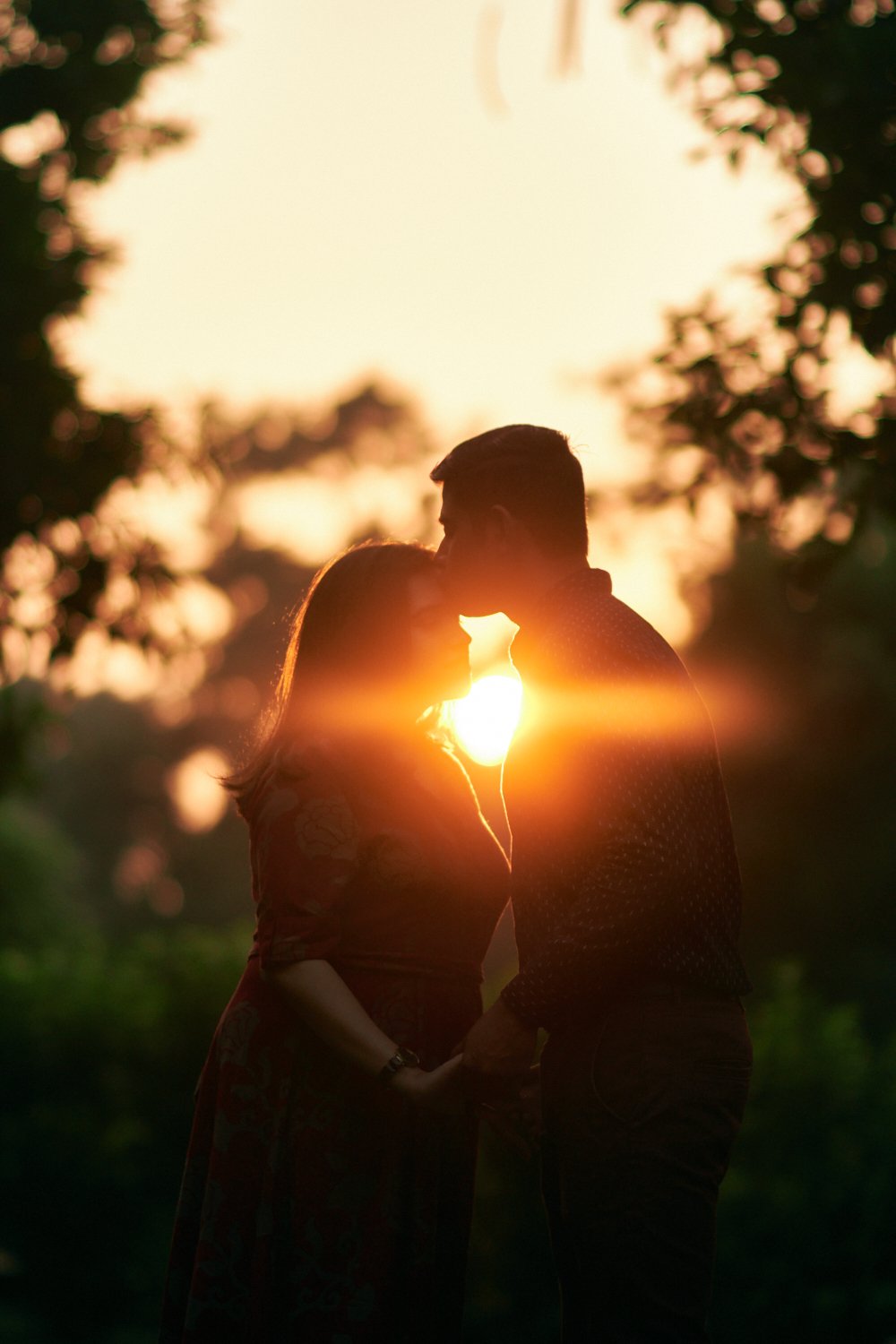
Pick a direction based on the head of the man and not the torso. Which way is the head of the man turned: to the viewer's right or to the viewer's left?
to the viewer's left

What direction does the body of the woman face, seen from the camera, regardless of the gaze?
to the viewer's right

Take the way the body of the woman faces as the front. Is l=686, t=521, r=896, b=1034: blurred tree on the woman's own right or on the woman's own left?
on the woman's own left

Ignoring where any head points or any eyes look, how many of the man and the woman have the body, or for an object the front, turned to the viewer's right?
1

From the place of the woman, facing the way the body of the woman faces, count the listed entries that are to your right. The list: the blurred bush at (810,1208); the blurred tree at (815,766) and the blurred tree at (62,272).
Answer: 0

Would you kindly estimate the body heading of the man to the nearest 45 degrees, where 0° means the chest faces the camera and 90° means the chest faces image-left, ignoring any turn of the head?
approximately 90°

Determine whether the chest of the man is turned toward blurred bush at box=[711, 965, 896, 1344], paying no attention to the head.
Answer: no

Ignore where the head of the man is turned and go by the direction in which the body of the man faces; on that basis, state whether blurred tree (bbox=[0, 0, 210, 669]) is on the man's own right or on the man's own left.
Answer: on the man's own right

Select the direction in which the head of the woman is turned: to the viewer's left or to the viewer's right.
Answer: to the viewer's right

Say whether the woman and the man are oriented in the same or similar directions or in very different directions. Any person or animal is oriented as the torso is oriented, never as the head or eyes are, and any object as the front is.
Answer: very different directions

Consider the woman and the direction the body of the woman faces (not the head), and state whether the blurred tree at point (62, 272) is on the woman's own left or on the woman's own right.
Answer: on the woman's own left

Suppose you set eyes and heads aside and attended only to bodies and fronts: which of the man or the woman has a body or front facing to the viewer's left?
the man
